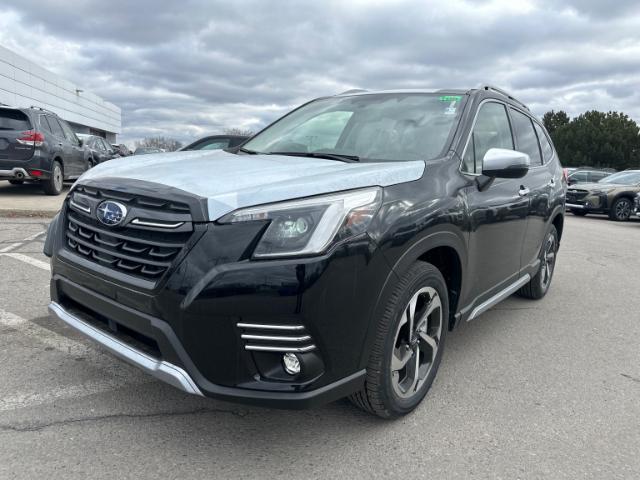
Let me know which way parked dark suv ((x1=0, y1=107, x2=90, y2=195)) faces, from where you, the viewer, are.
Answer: facing away from the viewer and to the right of the viewer

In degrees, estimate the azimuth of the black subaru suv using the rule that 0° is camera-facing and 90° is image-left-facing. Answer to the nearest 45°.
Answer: approximately 45°

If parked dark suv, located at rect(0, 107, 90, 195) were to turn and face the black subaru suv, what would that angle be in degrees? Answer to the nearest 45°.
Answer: approximately 135° to its right

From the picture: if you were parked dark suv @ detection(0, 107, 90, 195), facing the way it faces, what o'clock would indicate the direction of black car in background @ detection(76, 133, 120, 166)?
The black car in background is roughly at 11 o'clock from the parked dark suv.

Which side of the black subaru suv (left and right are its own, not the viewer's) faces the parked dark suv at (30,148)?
right

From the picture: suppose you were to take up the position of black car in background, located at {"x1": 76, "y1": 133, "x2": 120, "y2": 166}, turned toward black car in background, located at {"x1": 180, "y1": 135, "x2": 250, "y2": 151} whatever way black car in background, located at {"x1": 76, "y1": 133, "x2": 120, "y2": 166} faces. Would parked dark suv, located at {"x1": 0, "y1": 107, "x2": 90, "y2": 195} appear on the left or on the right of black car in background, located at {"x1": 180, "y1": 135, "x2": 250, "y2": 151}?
right

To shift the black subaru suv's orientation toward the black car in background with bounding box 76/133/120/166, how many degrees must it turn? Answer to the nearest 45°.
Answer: approximately 90° to its right

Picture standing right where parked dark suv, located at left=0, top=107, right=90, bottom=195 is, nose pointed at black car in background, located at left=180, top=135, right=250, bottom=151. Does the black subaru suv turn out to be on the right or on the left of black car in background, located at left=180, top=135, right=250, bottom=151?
right

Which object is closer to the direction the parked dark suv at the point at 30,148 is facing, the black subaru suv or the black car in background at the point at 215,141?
the black car in background

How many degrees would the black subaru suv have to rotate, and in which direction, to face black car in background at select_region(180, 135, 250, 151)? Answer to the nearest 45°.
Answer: approximately 135° to its right

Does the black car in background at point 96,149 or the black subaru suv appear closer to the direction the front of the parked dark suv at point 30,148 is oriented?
the black car in background

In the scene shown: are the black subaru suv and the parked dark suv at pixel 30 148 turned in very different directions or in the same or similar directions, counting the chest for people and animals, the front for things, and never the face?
very different directions
